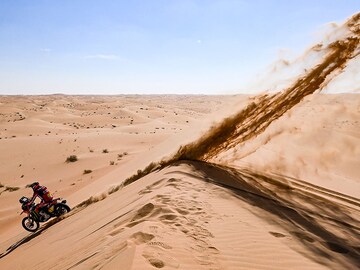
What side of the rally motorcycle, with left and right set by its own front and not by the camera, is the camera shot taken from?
left

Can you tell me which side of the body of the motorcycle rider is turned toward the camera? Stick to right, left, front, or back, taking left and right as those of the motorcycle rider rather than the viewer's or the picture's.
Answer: left
